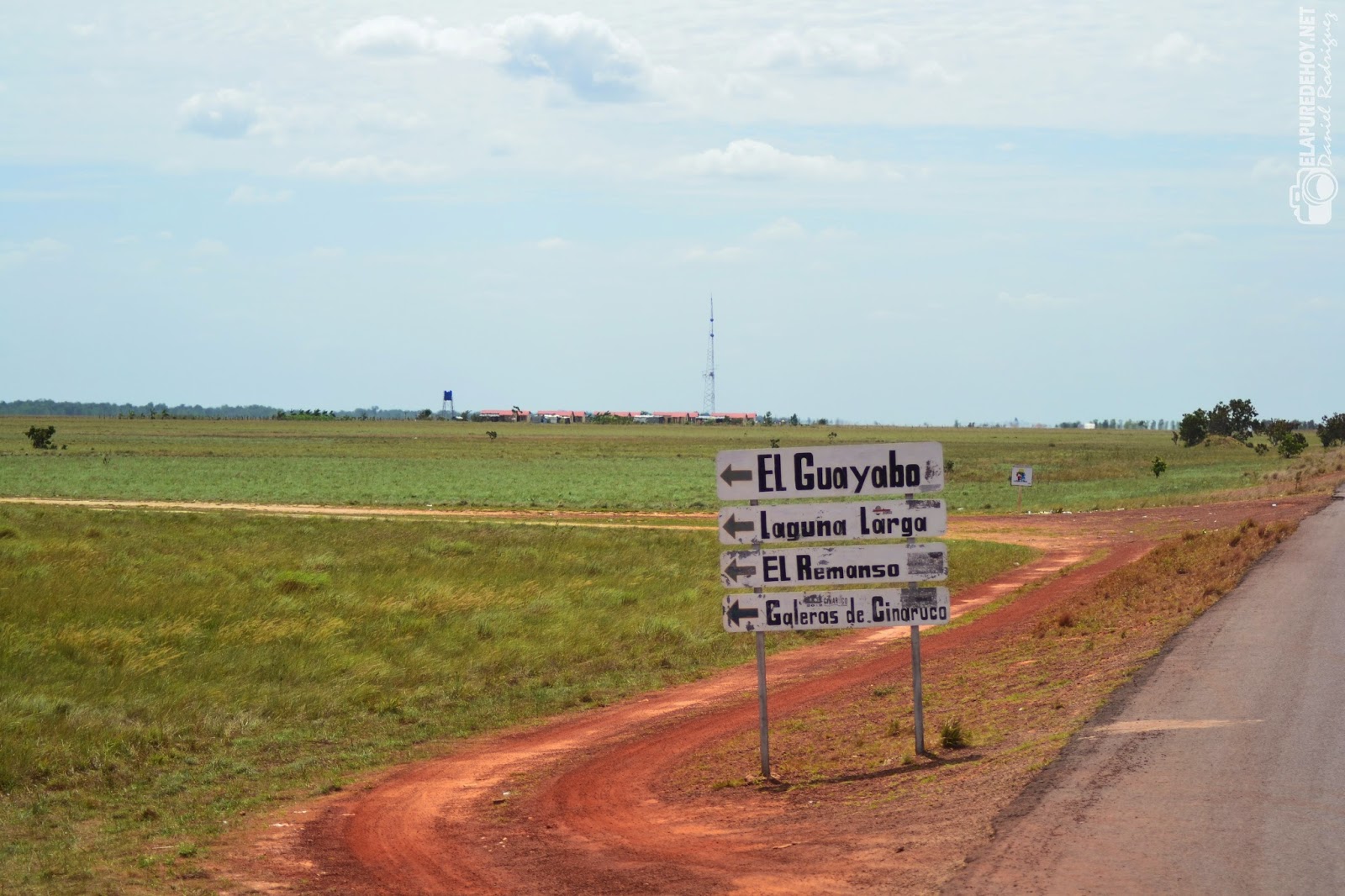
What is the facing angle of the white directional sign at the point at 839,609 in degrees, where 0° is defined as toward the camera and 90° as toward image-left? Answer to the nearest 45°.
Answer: approximately 0°
